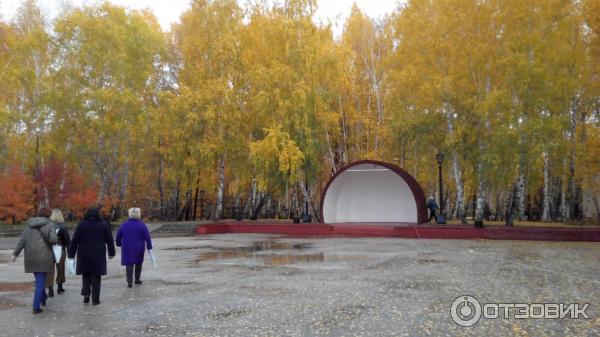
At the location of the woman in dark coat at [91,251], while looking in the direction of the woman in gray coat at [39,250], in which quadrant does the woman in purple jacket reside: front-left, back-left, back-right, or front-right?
back-right

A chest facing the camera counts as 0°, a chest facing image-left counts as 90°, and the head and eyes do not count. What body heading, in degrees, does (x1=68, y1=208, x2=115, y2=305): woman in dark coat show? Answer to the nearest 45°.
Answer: approximately 180°

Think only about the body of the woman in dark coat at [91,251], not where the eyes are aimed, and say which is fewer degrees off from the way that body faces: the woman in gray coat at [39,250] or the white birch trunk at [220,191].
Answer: the white birch trunk

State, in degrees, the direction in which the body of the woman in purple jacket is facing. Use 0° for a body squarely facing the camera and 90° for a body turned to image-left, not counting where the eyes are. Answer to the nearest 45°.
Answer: approximately 180°

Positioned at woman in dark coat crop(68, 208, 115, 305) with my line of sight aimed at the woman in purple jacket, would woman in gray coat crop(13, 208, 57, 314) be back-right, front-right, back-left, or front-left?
back-left

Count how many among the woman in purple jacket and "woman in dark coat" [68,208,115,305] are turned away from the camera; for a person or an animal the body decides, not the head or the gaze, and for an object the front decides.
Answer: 2

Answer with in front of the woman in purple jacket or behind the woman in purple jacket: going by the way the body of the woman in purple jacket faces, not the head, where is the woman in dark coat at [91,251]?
behind

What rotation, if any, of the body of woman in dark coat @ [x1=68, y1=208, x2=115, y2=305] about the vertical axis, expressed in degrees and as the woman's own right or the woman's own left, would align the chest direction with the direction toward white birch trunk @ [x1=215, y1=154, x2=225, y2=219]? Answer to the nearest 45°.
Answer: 0° — they already face it

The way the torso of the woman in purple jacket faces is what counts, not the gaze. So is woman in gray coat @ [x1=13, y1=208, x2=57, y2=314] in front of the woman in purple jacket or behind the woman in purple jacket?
behind

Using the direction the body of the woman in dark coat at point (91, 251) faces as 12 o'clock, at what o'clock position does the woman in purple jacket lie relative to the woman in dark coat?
The woman in purple jacket is roughly at 1 o'clock from the woman in dark coat.

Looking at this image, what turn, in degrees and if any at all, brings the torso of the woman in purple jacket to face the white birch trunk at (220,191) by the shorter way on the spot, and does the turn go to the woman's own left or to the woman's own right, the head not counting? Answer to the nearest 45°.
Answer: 0° — they already face it

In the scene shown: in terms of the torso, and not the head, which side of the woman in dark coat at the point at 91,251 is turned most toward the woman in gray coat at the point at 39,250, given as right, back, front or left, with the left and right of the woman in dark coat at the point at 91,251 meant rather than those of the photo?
left
